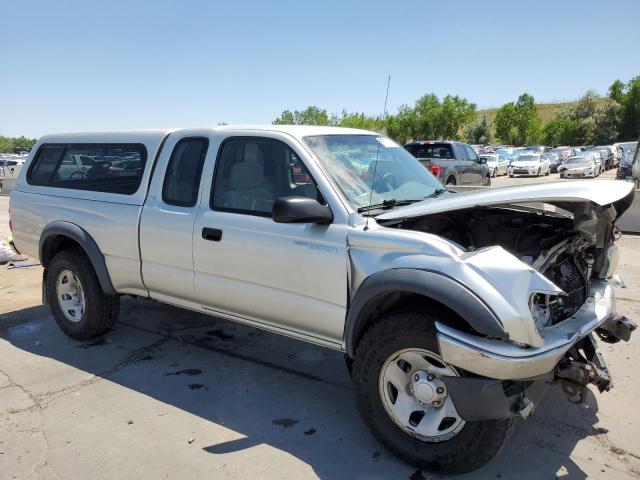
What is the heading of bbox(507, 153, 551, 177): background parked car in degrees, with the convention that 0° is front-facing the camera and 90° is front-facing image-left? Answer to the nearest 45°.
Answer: approximately 45°

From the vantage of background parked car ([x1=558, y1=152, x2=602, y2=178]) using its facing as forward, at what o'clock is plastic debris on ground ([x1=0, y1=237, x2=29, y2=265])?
The plastic debris on ground is roughly at 11 o'clock from the background parked car.

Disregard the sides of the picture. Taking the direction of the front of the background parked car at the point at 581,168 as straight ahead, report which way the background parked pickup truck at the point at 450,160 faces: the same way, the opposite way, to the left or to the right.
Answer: the opposite way

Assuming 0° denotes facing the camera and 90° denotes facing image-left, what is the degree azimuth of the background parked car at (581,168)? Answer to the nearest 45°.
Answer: approximately 45°

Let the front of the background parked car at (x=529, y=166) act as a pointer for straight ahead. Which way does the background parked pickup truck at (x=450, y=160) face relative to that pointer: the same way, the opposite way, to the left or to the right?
the opposite way

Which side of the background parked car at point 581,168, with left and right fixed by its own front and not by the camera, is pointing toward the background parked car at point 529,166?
right

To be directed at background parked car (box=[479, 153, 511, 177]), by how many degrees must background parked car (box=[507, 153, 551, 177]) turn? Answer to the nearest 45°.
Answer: approximately 45° to its right

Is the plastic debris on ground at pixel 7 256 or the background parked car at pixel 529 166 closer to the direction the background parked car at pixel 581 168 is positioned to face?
the plastic debris on ground

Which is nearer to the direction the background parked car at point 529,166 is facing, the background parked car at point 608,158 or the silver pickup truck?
the silver pickup truck

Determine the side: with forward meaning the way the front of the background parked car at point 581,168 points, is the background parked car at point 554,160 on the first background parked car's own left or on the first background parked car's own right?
on the first background parked car's own right

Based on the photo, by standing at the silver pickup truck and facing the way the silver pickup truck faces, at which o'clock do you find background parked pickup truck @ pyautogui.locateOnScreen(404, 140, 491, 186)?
The background parked pickup truck is roughly at 8 o'clock from the silver pickup truck.

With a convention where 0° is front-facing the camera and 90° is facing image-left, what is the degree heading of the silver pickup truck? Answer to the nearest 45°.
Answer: approximately 315°

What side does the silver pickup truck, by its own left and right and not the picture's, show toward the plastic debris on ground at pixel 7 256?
back

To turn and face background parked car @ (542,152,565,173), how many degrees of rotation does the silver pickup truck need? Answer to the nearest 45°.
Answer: approximately 90° to its left
